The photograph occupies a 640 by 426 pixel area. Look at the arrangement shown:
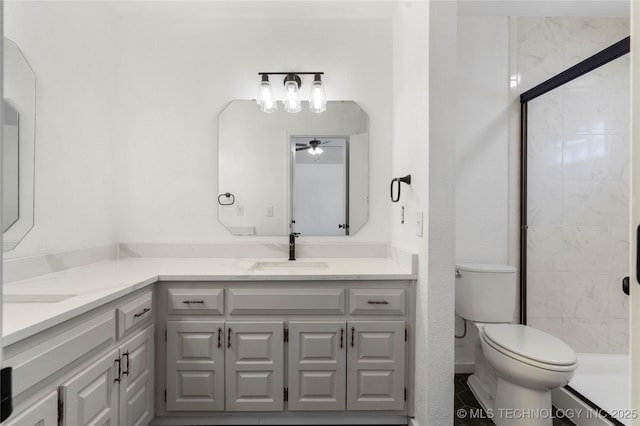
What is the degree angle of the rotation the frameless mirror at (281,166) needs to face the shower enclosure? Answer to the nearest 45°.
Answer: approximately 90° to its left

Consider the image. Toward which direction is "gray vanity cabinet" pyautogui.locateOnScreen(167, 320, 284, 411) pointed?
toward the camera

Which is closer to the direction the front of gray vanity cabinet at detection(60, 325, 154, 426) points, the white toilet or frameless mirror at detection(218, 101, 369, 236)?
the white toilet

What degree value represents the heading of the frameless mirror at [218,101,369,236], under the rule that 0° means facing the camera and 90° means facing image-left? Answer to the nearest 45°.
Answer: approximately 0°

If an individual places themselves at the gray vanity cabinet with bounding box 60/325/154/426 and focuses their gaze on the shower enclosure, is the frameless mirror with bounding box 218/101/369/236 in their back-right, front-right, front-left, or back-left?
front-left

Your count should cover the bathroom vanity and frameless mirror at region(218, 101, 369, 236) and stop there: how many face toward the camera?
2

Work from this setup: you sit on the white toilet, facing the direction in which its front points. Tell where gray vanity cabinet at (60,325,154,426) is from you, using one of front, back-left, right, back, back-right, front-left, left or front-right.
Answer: right

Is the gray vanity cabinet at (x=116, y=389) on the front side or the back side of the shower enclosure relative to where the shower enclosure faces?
on the front side

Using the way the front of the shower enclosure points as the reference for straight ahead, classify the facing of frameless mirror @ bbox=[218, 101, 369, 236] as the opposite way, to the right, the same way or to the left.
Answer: to the left

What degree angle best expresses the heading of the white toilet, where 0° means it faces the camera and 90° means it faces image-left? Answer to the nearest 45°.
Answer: approximately 315°

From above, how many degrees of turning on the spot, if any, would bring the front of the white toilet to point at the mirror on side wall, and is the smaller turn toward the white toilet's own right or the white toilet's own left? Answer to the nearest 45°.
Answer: approximately 90° to the white toilet's own right

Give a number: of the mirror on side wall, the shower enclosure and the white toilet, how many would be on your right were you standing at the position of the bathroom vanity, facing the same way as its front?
1

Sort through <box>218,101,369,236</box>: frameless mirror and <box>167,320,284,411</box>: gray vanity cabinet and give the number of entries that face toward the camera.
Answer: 2

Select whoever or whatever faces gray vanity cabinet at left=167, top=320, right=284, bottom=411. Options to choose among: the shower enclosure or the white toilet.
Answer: the shower enclosure

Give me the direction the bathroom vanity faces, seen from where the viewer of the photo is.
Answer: facing the viewer
